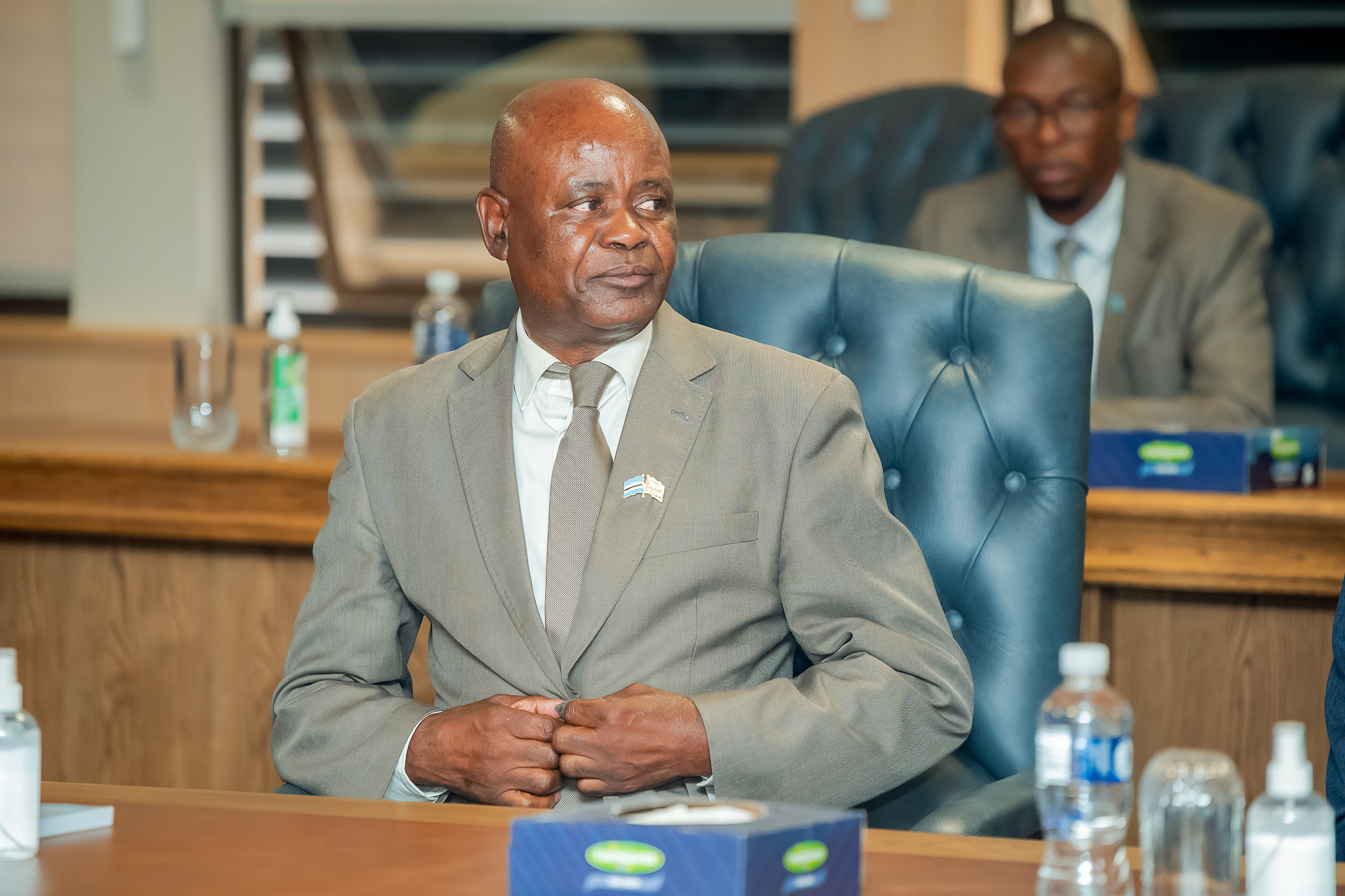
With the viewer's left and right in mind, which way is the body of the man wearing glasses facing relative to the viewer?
facing the viewer and to the left of the viewer

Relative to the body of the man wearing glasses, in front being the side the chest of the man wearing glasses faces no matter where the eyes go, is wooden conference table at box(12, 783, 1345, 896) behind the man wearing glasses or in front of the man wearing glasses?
in front

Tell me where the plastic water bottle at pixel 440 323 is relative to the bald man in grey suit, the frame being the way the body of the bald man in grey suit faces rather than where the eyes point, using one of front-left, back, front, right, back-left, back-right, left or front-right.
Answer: back

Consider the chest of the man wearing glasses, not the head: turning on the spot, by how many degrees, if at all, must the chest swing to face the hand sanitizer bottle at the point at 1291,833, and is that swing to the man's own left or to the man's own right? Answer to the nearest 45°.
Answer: approximately 45° to the man's own left

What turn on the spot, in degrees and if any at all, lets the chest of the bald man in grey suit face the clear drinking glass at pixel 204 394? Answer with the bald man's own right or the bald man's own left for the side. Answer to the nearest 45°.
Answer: approximately 135° to the bald man's own right

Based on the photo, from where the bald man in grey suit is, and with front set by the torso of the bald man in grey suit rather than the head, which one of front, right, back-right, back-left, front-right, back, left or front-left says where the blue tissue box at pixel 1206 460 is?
back-left

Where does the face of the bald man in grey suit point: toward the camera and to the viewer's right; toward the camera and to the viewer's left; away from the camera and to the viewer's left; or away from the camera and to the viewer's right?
toward the camera and to the viewer's right

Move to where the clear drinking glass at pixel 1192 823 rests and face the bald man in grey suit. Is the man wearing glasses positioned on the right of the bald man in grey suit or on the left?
right

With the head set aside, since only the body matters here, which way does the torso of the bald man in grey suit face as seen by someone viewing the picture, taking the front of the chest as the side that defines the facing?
toward the camera

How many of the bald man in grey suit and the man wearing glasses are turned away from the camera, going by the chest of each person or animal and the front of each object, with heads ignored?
0

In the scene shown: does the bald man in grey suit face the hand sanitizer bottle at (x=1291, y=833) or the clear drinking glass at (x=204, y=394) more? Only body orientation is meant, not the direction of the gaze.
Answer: the hand sanitizer bottle
